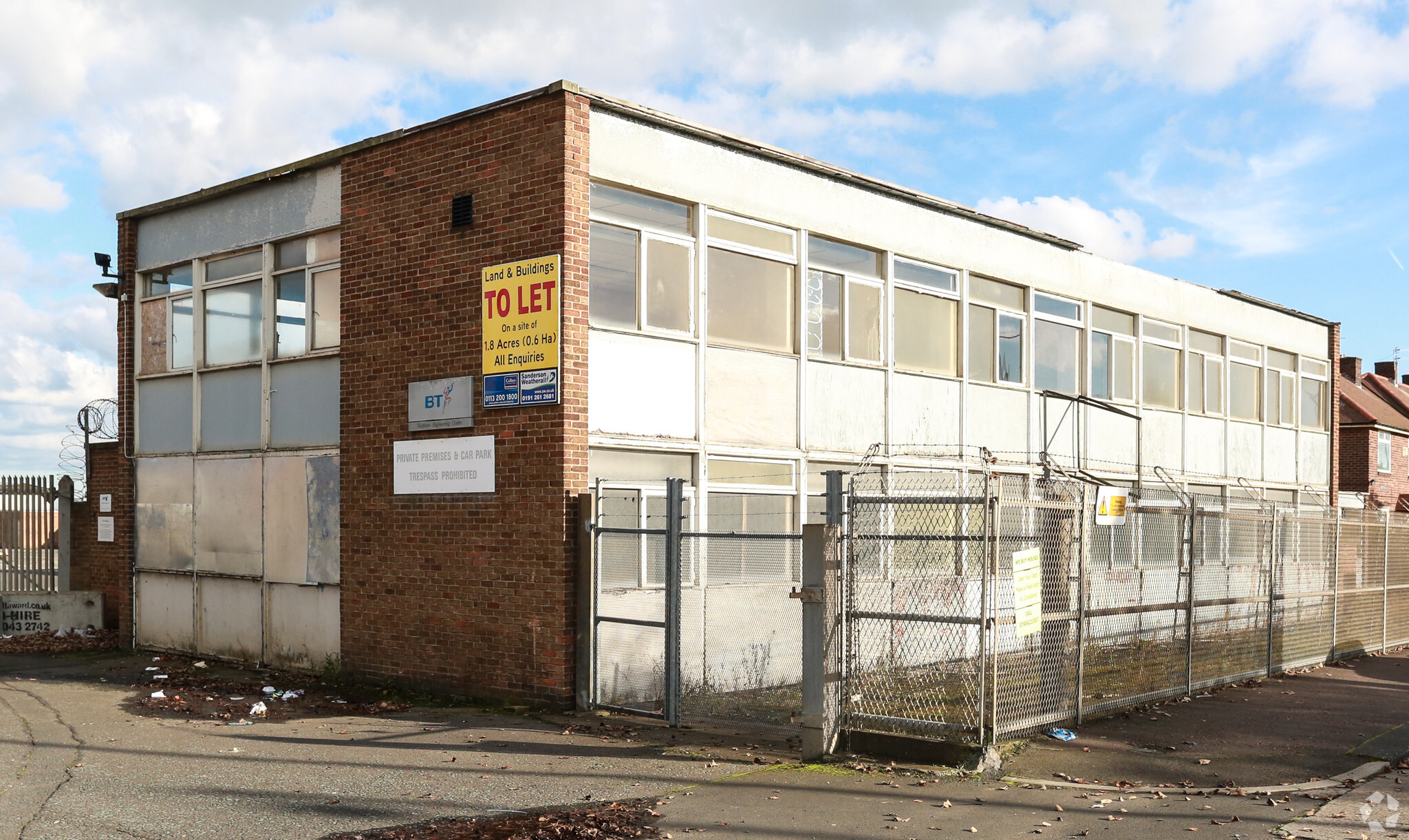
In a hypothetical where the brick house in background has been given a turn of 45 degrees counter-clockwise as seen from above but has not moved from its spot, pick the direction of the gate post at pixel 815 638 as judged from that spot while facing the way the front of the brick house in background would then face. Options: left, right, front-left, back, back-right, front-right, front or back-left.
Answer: right

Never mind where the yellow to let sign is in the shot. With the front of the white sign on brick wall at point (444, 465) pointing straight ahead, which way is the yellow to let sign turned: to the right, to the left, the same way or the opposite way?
the same way

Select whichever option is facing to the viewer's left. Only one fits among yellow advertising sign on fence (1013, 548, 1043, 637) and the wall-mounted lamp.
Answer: the wall-mounted lamp

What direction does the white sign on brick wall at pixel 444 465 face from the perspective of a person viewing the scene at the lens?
facing the viewer and to the left of the viewer

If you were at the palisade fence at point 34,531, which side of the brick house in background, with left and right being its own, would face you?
right

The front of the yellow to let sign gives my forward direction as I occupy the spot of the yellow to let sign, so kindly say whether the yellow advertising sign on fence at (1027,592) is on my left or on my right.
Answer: on my left

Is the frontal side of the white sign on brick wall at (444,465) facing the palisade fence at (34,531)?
no

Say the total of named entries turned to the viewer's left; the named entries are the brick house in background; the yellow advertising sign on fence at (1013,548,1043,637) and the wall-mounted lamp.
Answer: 1

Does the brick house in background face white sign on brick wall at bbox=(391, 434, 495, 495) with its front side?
no

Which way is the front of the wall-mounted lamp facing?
to the viewer's left

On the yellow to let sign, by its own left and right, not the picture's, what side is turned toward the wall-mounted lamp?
right
